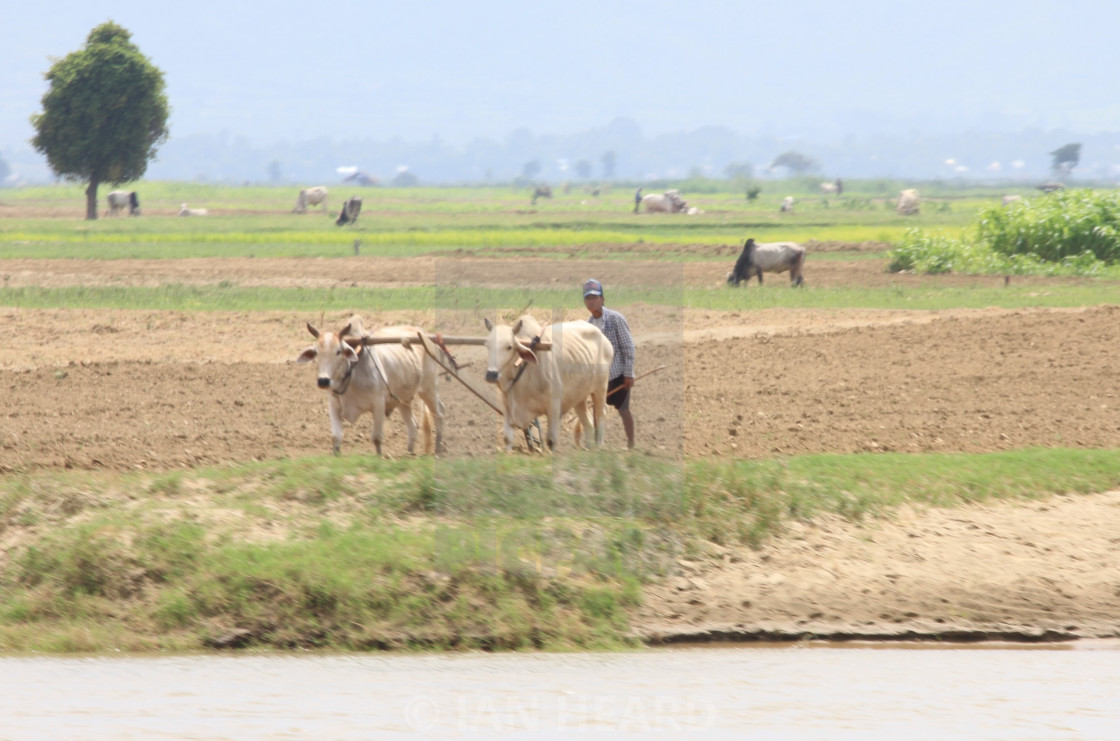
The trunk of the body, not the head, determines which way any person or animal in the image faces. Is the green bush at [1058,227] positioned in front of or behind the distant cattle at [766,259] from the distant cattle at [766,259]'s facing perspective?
behind

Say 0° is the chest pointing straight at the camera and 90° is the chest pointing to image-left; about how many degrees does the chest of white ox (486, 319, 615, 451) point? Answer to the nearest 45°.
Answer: approximately 45°

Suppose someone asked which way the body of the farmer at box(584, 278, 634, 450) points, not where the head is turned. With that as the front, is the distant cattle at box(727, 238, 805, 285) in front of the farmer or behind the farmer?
behind

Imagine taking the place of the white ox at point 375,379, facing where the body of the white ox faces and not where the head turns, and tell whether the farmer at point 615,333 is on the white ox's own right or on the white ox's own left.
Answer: on the white ox's own left

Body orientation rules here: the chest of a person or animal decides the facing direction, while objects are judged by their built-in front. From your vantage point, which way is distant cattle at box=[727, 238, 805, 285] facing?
to the viewer's left

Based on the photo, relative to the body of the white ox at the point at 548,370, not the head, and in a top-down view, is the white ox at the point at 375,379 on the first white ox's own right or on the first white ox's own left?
on the first white ox's own right

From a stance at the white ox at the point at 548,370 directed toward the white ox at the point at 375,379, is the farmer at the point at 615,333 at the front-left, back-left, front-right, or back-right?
back-right

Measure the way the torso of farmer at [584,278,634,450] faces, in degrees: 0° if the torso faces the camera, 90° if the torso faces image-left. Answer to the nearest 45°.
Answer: approximately 45°

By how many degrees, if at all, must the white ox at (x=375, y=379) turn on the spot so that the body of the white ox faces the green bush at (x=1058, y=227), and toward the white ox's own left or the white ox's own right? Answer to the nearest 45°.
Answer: approximately 180°

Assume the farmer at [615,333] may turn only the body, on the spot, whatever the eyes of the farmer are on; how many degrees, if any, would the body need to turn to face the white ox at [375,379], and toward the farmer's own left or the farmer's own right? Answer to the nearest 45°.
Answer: approximately 45° to the farmer's own right
